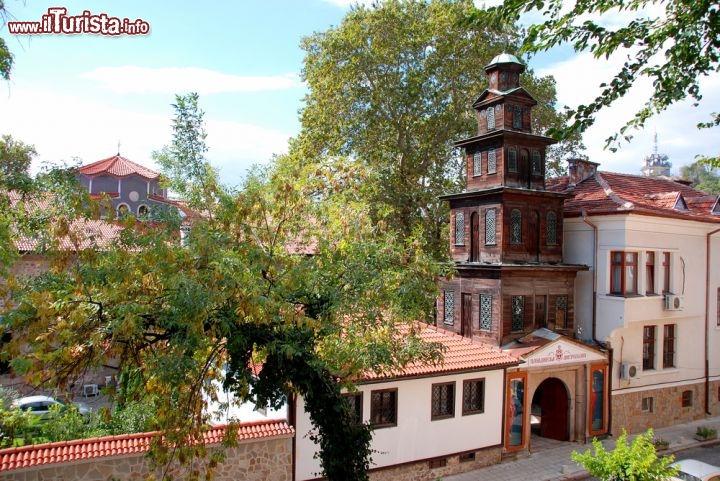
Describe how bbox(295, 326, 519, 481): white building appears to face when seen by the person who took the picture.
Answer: facing the viewer and to the right of the viewer

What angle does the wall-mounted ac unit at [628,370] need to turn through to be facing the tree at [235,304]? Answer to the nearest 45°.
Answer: approximately 45° to its right

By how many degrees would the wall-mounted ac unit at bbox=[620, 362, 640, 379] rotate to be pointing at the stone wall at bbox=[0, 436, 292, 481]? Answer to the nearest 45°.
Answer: approximately 90° to its right

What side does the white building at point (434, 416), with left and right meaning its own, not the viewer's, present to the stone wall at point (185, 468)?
right

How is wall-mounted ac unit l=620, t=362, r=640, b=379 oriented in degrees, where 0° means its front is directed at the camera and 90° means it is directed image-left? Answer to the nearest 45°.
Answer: approximately 315°

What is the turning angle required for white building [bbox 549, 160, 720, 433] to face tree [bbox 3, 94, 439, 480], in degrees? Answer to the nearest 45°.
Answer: approximately 45° to its right

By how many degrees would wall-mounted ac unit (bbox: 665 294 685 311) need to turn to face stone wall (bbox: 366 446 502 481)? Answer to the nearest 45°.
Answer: approximately 90° to its right

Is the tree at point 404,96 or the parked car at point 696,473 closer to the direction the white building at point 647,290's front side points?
the parked car

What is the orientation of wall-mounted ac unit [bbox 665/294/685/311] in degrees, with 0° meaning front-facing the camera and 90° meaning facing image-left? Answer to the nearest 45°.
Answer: approximately 315°
